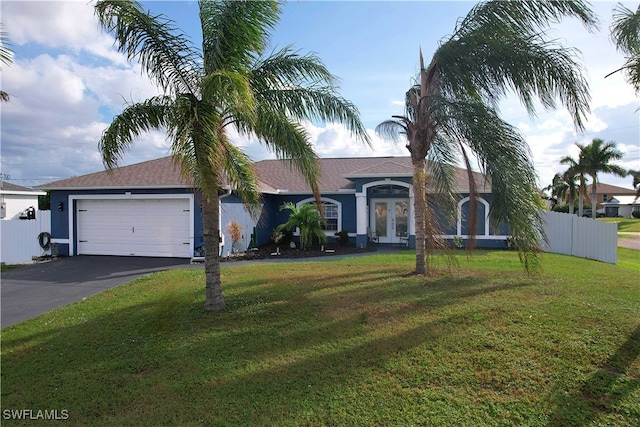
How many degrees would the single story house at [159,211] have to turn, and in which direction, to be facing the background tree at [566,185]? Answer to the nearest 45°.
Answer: approximately 135° to its left

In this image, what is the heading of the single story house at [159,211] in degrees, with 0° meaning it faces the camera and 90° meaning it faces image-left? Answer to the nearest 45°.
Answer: approximately 0°

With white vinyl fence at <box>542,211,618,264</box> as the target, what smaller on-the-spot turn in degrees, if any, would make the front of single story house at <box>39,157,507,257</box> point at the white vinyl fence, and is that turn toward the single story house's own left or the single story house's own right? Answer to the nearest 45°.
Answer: approximately 90° to the single story house's own left

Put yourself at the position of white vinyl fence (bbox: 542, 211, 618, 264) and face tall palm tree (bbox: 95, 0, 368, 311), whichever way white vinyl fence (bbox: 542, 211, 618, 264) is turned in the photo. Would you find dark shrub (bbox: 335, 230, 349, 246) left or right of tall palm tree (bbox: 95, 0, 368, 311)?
right

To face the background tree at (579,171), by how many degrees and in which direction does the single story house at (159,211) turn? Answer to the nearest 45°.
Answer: approximately 135° to its left

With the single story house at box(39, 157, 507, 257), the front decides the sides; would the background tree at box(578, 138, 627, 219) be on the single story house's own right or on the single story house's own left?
on the single story house's own left

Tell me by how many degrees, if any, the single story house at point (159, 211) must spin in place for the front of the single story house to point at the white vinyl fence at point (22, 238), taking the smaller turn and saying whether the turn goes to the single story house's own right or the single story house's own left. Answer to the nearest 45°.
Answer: approximately 90° to the single story house's own right

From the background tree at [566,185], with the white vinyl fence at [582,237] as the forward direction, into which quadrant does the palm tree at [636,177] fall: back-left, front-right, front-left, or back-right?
back-left
